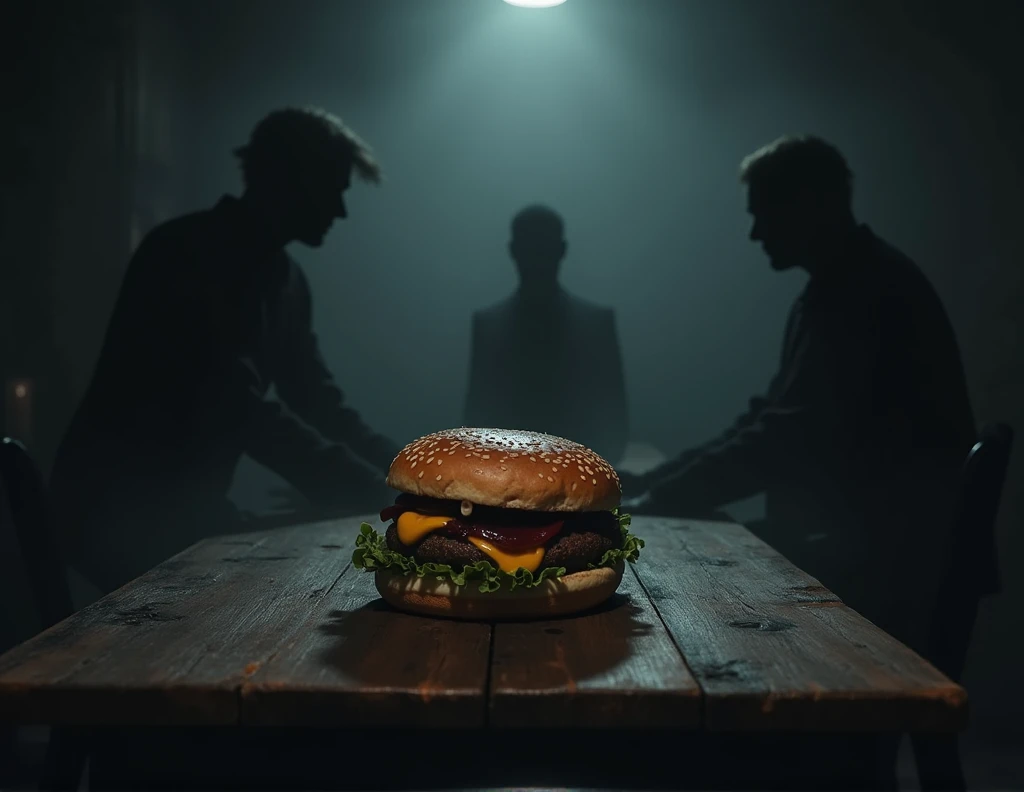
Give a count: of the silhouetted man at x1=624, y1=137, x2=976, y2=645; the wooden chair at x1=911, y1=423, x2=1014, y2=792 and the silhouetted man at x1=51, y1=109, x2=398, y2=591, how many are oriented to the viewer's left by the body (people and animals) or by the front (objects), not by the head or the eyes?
2

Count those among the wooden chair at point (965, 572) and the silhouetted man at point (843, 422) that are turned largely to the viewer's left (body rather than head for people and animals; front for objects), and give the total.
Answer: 2

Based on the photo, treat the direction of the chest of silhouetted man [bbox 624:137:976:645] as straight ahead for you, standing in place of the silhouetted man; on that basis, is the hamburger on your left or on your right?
on your left

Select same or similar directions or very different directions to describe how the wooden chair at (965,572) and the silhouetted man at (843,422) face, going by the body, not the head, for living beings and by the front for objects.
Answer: same or similar directions

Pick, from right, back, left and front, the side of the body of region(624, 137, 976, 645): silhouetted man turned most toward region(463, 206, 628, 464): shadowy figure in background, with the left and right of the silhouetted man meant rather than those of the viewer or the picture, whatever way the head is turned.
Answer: right

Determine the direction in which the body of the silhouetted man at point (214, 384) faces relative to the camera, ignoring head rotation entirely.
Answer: to the viewer's right

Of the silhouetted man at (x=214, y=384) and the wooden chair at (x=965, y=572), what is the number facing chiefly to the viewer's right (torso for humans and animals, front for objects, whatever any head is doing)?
1

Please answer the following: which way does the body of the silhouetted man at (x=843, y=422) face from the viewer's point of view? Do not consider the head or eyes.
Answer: to the viewer's left

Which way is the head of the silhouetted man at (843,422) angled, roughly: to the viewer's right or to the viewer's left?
to the viewer's left

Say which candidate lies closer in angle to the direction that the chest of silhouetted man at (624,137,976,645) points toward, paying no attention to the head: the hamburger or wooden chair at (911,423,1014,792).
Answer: the hamburger

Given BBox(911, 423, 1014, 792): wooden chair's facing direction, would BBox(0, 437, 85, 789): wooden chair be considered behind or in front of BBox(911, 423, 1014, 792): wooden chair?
in front

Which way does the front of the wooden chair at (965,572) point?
to the viewer's left
